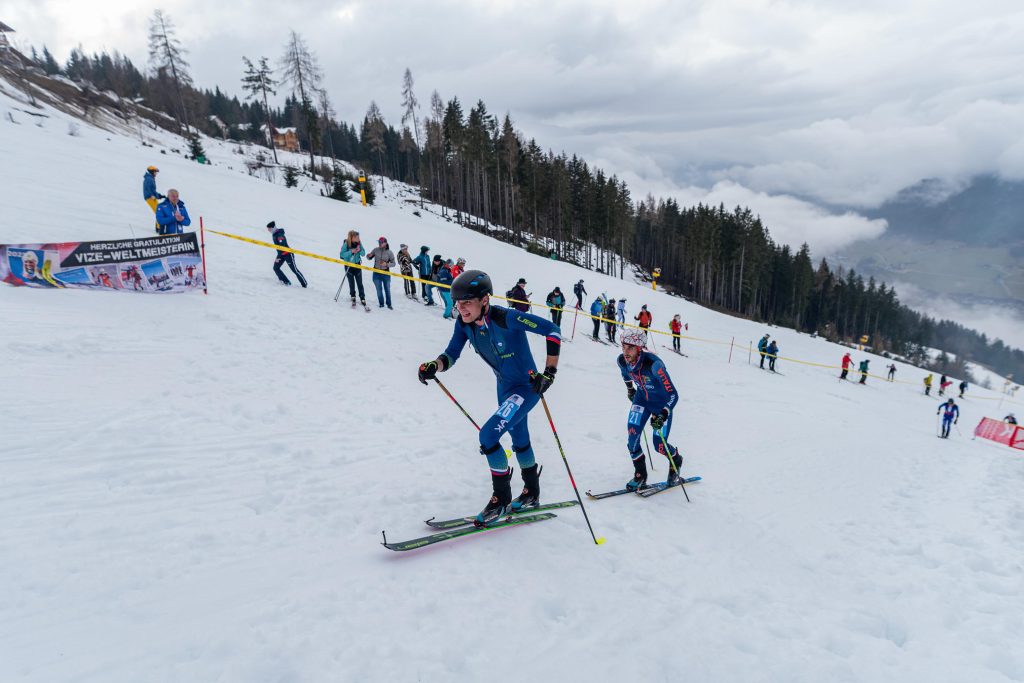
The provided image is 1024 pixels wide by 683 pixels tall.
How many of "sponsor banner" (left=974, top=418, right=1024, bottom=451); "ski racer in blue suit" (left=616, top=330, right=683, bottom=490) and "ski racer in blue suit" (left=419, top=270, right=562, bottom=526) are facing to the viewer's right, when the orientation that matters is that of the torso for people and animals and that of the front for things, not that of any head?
0

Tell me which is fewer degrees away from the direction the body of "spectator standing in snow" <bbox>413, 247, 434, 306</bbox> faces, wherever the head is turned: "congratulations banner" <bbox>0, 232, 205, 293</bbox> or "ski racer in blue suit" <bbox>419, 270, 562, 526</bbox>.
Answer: the ski racer in blue suit

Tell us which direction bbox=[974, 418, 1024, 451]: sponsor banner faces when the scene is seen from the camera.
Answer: facing the viewer and to the left of the viewer

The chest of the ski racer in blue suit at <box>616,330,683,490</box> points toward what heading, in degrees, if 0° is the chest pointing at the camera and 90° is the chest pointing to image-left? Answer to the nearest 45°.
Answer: approximately 45°

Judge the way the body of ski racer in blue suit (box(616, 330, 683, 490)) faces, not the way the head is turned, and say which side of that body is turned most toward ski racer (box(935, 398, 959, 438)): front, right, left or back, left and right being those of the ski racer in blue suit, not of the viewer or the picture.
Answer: back

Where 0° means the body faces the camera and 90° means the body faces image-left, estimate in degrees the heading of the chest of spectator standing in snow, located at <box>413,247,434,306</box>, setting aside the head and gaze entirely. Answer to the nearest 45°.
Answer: approximately 315°
